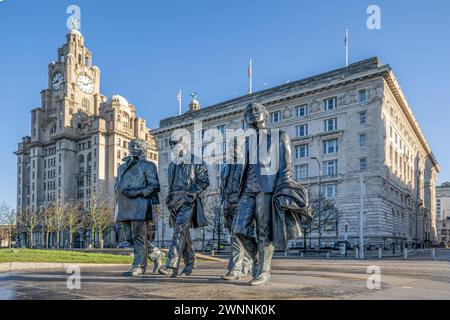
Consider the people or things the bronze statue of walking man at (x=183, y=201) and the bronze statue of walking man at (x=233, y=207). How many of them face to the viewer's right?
0

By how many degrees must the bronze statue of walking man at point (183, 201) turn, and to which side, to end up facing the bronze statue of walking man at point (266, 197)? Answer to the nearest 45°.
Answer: approximately 90° to its left

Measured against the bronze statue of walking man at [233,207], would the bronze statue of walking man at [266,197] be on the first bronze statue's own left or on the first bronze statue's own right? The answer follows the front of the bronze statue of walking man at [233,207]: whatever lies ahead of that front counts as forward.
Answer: on the first bronze statue's own left

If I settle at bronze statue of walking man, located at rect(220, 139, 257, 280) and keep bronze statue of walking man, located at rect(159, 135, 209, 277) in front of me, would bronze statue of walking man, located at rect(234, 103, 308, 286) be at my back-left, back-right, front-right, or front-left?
back-left

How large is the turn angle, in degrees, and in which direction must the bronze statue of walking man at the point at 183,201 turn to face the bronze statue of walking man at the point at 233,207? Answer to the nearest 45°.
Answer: approximately 90° to its left

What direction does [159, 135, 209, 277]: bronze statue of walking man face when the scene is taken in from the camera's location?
facing the viewer and to the left of the viewer
